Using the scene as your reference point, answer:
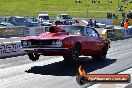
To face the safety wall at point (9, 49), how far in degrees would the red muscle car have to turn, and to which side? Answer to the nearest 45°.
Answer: approximately 90° to its right

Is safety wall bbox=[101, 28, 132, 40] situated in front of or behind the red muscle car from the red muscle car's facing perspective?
behind

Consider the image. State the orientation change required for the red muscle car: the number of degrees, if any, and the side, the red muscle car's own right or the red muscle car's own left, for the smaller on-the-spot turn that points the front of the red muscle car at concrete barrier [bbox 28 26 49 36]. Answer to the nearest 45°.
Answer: approximately 135° to the red muscle car's own right

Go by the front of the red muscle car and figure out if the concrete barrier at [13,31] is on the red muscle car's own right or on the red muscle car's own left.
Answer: on the red muscle car's own right

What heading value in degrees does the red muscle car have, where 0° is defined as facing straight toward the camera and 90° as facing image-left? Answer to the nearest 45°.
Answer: approximately 45°
